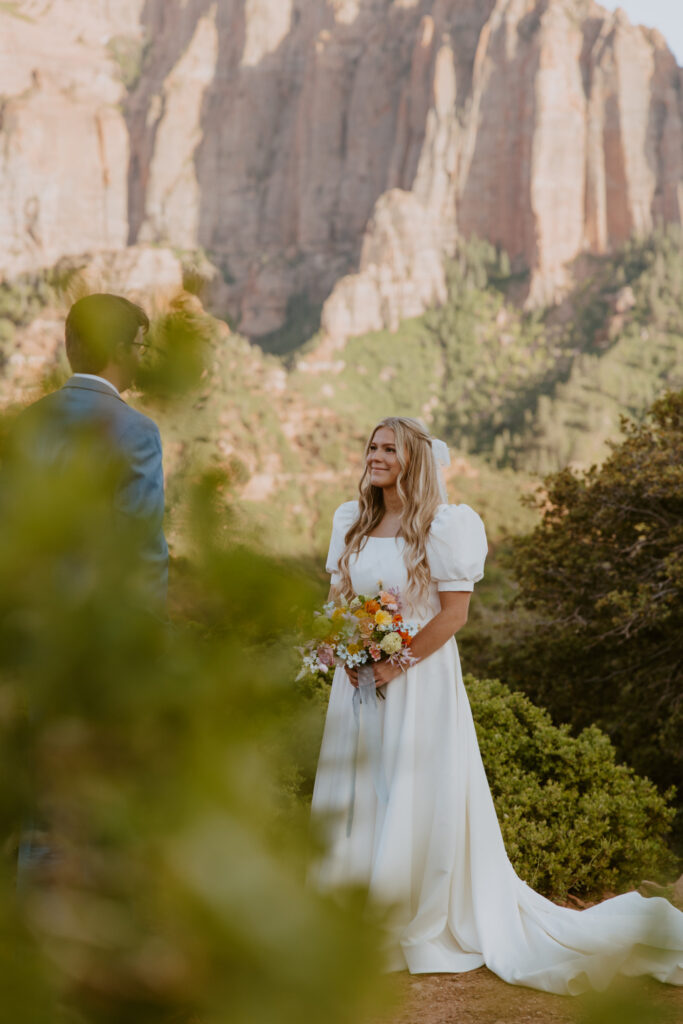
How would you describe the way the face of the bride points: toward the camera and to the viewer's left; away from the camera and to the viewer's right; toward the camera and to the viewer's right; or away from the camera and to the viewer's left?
toward the camera and to the viewer's left

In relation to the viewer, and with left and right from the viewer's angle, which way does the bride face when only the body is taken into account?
facing the viewer and to the left of the viewer

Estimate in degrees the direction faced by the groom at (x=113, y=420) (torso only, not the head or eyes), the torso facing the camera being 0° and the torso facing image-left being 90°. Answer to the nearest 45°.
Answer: approximately 225°

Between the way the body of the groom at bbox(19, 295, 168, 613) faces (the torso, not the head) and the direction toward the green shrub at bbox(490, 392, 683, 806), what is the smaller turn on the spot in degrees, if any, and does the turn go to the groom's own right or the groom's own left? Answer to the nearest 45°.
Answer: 0° — they already face it

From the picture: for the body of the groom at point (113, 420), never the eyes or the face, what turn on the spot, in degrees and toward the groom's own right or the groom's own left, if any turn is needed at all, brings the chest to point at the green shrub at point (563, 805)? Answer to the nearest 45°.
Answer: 0° — they already face it

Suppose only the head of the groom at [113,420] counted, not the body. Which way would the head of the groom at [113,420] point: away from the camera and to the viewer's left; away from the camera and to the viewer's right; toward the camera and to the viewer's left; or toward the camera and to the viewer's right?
away from the camera and to the viewer's right
